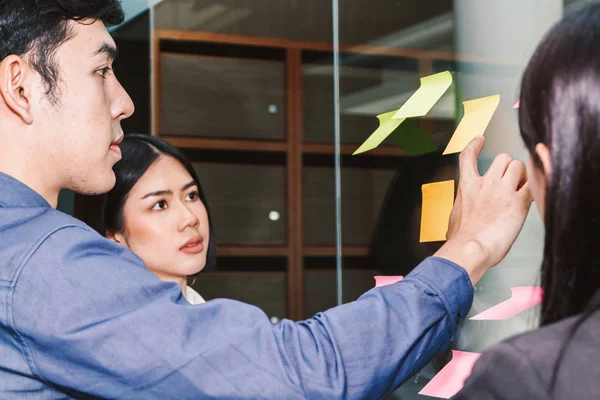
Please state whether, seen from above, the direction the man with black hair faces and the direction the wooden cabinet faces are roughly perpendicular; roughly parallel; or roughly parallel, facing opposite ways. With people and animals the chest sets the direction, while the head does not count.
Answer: roughly perpendicular

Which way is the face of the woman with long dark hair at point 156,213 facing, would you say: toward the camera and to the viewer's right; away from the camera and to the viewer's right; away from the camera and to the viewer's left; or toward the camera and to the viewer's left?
toward the camera and to the viewer's right

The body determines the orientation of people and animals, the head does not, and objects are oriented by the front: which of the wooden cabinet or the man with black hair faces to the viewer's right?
the man with black hair

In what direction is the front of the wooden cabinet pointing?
toward the camera

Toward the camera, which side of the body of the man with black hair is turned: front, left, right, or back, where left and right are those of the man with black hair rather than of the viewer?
right

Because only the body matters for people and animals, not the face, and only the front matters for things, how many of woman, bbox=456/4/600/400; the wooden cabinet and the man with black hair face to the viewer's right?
1

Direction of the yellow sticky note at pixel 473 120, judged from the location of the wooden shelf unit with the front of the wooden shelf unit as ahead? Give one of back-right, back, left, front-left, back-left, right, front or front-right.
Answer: front

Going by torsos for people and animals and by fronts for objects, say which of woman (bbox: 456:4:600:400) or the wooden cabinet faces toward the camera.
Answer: the wooden cabinet

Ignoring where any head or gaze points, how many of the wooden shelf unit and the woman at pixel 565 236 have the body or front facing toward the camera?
1

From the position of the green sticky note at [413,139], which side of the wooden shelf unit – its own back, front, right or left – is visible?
front

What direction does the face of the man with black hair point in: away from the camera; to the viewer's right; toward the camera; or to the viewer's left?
to the viewer's right

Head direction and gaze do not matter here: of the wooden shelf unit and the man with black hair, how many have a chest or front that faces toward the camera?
1

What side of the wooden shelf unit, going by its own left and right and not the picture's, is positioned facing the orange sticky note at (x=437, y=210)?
front
